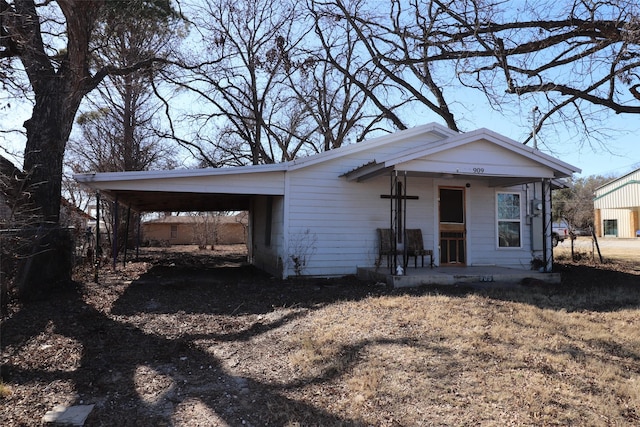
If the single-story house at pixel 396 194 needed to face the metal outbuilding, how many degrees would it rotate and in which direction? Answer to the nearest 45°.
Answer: approximately 135° to its left

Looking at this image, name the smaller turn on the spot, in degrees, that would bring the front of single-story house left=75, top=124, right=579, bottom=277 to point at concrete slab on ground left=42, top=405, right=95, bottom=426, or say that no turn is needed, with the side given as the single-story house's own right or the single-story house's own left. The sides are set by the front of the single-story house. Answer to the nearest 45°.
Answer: approximately 45° to the single-story house's own right

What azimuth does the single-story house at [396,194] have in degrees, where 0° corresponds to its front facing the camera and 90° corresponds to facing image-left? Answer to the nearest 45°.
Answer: approximately 0°

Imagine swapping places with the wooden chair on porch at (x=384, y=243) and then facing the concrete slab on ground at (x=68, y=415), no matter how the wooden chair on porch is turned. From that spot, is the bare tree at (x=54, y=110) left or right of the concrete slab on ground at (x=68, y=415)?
right

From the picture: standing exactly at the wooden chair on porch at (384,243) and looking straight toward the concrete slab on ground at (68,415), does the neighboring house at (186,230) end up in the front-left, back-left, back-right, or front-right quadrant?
back-right

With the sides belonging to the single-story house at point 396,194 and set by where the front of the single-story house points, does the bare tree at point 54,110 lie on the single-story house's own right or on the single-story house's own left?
on the single-story house's own right

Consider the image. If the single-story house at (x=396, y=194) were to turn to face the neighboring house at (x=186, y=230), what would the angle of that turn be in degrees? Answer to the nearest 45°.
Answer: approximately 135° to its right

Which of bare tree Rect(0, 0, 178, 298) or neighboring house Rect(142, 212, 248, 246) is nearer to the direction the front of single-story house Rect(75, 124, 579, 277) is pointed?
the bare tree

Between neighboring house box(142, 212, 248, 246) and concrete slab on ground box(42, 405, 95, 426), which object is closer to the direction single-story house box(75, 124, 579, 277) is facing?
the concrete slab on ground

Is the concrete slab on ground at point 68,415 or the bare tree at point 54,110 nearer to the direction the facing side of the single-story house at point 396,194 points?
the concrete slab on ground
